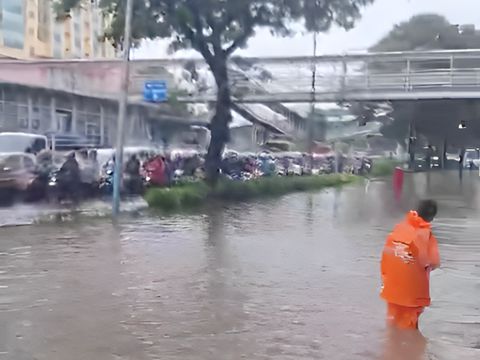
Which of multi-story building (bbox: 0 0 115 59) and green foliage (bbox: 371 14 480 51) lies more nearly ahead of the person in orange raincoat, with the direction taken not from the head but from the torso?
the green foliage

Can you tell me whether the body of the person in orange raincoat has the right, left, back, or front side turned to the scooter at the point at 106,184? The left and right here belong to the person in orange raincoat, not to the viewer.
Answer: left

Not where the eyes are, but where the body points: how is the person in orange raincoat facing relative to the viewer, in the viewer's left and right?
facing away from the viewer and to the right of the viewer

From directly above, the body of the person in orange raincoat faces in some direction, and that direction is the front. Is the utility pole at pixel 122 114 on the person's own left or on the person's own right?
on the person's own left

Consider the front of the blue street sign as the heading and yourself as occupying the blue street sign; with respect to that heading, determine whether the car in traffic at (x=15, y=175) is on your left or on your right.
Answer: on your right

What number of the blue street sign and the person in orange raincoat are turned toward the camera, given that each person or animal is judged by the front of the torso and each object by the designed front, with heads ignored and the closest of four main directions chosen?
1
